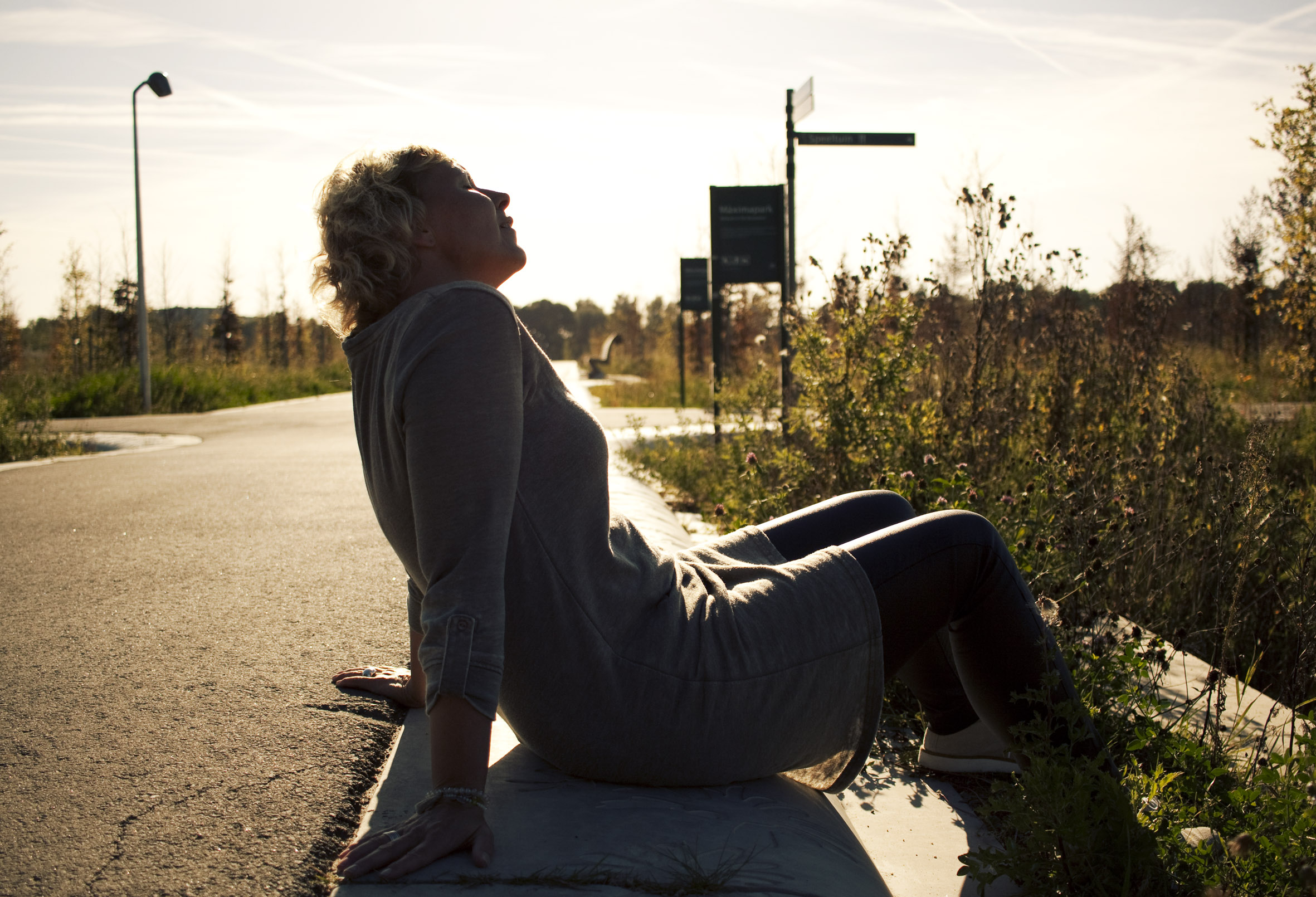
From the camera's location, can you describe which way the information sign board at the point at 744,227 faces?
facing the viewer

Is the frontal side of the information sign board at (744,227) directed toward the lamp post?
no

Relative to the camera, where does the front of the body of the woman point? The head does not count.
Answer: to the viewer's right

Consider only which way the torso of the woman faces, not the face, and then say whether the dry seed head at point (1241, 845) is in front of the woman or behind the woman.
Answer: in front

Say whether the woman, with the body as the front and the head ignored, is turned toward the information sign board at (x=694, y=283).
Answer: no

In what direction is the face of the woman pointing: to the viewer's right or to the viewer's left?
to the viewer's right

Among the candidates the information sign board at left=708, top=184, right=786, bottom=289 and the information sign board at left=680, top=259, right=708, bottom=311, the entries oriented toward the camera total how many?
2

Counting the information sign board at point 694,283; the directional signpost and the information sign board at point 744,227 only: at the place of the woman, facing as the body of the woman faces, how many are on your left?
3

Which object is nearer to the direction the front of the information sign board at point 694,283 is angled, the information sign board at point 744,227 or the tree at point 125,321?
the information sign board

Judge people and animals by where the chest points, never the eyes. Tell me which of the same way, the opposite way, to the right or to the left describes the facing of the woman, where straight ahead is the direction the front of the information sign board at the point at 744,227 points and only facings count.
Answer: to the left

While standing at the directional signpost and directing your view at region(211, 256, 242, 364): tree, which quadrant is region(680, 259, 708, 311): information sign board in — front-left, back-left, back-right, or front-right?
front-right

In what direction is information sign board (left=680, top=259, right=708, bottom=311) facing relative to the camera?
toward the camera

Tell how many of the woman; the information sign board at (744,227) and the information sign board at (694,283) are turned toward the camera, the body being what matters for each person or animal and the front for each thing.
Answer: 2

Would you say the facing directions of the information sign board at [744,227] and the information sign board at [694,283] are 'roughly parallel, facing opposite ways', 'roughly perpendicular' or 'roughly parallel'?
roughly parallel

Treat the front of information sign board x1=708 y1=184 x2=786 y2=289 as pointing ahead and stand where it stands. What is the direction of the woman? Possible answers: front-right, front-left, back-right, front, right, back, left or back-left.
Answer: front

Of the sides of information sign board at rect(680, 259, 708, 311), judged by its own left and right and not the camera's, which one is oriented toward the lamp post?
right
